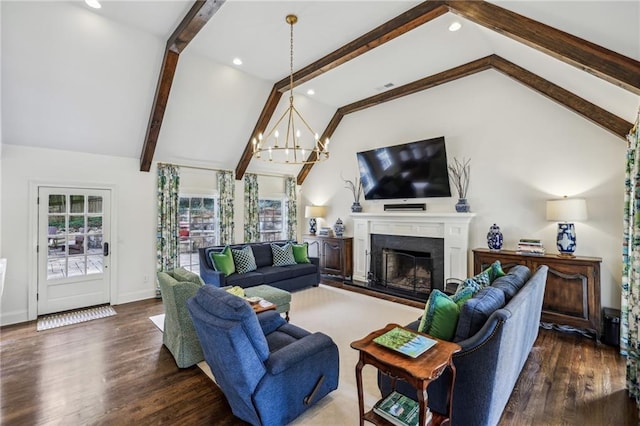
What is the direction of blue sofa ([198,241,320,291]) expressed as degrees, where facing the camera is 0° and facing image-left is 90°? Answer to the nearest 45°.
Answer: approximately 315°

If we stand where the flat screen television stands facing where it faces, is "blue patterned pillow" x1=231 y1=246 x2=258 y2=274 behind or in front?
in front

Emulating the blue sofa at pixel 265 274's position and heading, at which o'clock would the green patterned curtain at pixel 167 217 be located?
The green patterned curtain is roughly at 5 o'clock from the blue sofa.

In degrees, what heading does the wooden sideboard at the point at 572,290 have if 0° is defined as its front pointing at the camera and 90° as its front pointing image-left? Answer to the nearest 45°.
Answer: approximately 45°

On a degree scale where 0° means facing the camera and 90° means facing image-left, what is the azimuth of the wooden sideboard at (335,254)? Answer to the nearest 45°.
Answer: approximately 45°

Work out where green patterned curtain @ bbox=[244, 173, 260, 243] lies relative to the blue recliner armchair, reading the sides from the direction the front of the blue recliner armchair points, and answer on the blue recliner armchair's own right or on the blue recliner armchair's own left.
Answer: on the blue recliner armchair's own left

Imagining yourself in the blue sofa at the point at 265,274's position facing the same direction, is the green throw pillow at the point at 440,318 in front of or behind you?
in front

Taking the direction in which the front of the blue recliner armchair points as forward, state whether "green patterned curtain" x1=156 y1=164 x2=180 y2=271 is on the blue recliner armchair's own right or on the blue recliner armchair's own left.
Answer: on the blue recliner armchair's own left

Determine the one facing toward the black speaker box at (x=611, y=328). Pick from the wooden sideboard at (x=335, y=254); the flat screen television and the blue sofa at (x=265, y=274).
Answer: the blue sofa

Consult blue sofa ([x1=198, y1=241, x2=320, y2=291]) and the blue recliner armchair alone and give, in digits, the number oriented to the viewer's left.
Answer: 0
